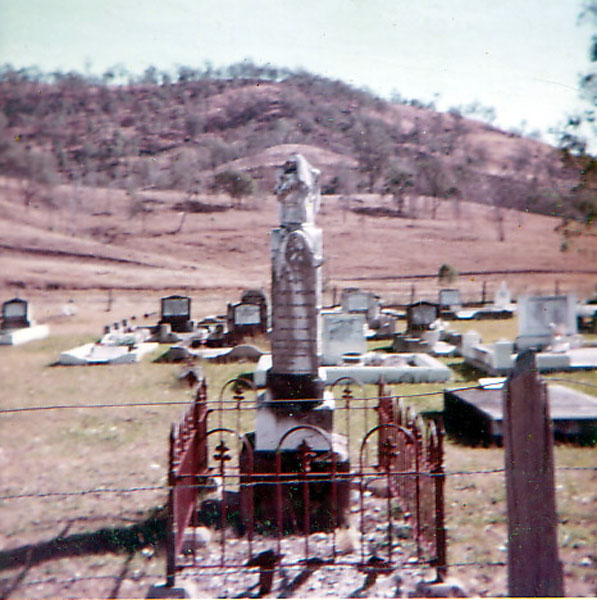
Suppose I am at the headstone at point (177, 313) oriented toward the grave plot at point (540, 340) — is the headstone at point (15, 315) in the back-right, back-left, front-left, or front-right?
back-right

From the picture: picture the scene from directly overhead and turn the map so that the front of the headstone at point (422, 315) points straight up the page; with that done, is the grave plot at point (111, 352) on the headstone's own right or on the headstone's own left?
on the headstone's own right

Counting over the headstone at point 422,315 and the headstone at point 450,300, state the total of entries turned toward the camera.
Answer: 2

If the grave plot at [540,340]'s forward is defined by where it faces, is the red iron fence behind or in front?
in front

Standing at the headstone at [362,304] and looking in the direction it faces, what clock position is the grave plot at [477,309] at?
The grave plot is roughly at 8 o'clock from the headstone.

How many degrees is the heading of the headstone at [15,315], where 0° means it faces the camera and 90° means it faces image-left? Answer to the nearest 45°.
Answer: approximately 0°

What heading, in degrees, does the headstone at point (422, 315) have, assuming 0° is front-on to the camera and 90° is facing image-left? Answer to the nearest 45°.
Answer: approximately 0°

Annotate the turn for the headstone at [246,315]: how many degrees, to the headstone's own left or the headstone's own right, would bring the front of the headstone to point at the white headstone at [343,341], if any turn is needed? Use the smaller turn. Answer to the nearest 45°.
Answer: approximately 45° to the headstone's own left

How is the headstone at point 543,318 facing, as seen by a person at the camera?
facing the viewer

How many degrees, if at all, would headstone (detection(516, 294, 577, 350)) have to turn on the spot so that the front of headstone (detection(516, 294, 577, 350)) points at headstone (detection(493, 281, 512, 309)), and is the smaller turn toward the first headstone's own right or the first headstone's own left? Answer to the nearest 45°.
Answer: approximately 180°

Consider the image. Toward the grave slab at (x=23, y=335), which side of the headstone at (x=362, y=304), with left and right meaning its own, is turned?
right

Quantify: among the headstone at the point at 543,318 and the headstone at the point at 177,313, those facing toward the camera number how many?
2

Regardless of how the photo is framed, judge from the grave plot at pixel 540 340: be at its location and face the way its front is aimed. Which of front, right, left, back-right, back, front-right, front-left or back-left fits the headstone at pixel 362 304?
back-right

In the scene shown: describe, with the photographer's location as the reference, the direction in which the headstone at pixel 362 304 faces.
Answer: facing the viewer

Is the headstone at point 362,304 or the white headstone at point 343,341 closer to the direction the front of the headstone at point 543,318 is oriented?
the white headstone

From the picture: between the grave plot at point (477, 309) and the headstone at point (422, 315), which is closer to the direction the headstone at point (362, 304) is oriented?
the headstone

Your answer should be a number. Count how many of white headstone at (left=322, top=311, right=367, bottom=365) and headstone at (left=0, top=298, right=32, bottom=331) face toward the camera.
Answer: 2

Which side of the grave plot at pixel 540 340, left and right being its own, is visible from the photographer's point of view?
front
